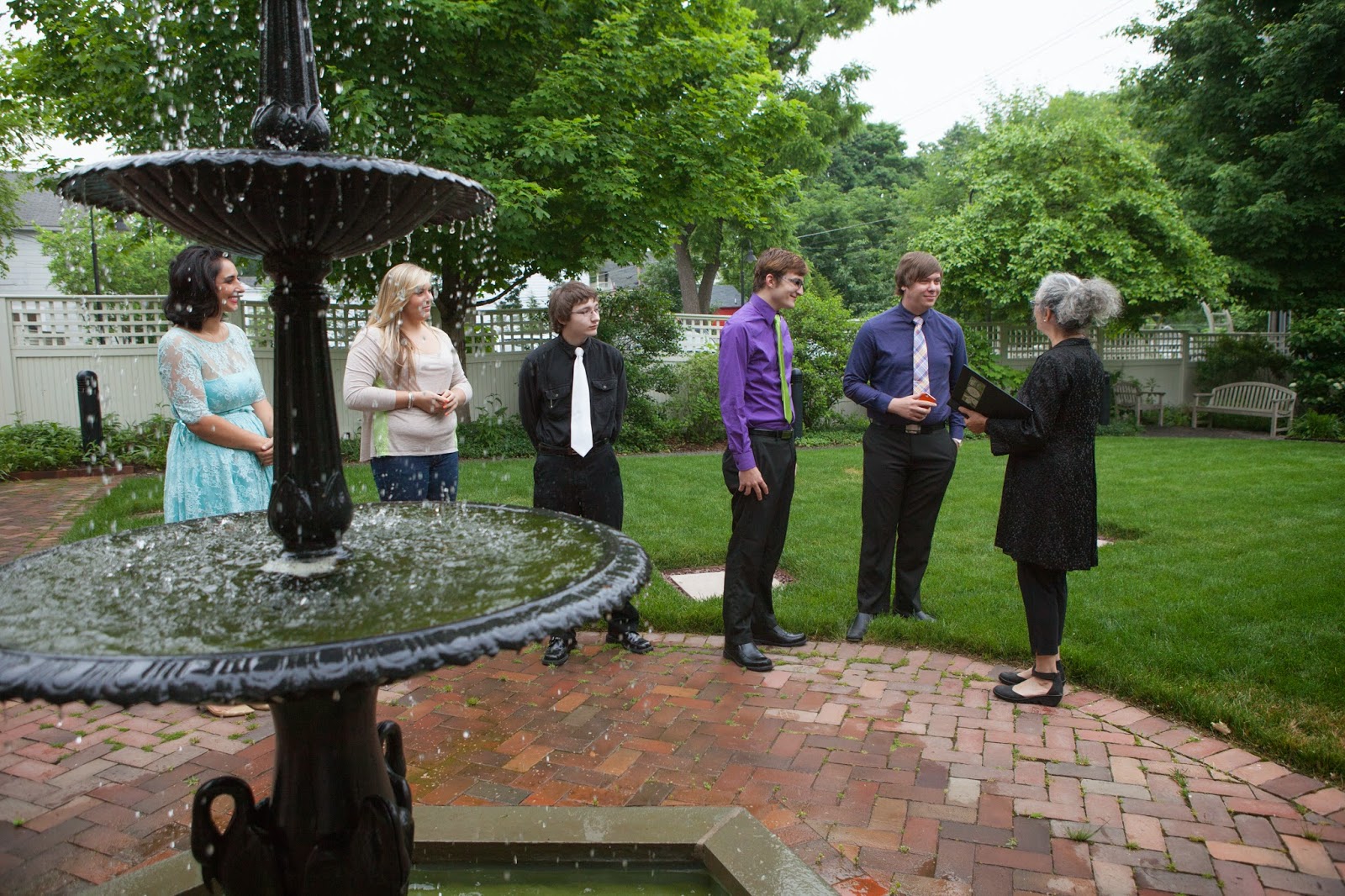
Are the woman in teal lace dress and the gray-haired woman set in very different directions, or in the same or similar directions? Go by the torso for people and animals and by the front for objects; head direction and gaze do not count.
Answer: very different directions

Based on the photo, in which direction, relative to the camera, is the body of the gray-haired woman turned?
to the viewer's left

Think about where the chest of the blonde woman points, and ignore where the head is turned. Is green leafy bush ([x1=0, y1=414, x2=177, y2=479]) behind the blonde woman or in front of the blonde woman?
behind

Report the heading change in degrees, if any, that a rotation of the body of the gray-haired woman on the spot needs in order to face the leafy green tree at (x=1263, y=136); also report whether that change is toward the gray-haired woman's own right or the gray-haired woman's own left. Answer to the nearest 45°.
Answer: approximately 90° to the gray-haired woman's own right

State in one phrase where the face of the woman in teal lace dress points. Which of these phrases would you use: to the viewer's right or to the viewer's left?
to the viewer's right

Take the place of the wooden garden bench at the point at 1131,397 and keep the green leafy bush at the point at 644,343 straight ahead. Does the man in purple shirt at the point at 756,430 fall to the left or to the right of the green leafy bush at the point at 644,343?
left

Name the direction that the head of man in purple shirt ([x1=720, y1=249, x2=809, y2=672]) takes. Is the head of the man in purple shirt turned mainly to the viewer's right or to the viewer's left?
to the viewer's right

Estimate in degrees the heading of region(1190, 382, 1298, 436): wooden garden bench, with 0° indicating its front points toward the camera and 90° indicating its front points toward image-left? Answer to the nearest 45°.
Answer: approximately 45°

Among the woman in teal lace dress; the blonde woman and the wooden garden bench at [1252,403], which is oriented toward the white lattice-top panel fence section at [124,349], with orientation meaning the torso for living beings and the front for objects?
the wooden garden bench

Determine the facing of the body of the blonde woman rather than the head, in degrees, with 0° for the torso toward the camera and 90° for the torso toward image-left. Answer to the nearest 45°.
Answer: approximately 315°

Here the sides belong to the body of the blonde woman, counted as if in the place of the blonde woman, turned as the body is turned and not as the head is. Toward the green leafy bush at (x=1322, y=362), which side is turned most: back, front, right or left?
left

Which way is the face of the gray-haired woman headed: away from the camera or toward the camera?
away from the camera
